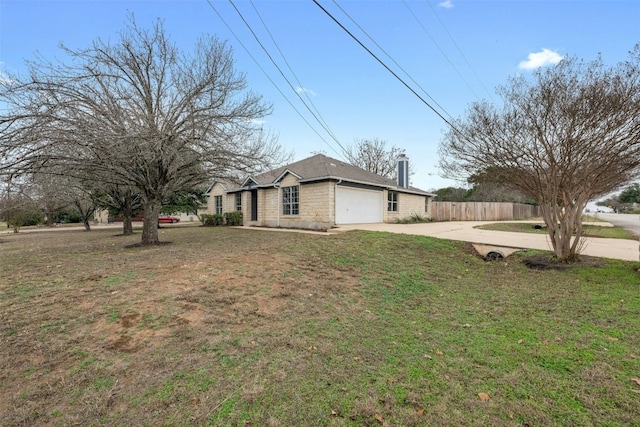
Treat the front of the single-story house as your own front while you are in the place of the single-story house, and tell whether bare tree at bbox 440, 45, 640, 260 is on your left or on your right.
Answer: on your left

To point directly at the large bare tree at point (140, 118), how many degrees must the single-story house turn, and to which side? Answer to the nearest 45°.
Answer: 0° — it already faces it

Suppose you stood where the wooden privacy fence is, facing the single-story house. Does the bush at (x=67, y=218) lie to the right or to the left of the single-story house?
right

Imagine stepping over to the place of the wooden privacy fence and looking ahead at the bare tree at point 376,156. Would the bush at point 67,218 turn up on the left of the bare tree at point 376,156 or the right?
left

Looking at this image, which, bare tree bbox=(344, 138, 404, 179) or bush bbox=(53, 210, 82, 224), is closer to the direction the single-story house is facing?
the bush

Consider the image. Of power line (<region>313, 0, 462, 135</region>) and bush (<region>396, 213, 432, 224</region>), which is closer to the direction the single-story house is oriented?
the power line

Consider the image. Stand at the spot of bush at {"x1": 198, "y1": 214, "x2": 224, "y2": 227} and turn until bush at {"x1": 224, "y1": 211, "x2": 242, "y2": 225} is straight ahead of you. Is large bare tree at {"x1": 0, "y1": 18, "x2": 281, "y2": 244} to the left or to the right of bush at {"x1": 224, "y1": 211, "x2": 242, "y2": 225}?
right

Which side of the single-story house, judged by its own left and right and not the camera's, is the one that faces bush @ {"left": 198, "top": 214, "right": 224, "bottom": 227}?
right

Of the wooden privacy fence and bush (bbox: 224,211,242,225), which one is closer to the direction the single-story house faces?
the bush

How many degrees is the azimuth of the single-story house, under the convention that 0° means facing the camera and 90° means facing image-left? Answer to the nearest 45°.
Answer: approximately 45°

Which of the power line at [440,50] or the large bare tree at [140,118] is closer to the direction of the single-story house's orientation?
the large bare tree

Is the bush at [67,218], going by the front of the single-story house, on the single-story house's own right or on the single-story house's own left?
on the single-story house's own right

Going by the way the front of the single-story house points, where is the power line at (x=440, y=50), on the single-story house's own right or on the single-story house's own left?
on the single-story house's own left
